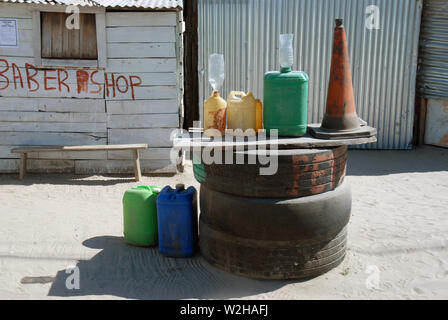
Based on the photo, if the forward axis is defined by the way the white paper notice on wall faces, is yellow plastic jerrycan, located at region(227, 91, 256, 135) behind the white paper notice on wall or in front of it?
in front

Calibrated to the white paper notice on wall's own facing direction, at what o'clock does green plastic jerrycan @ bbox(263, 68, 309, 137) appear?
The green plastic jerrycan is roughly at 11 o'clock from the white paper notice on wall.

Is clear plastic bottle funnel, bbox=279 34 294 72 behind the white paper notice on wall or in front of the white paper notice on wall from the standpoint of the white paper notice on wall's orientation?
in front

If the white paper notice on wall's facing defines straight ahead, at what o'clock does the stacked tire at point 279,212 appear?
The stacked tire is roughly at 11 o'clock from the white paper notice on wall.

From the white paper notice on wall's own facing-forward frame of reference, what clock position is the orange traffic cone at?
The orange traffic cone is roughly at 11 o'clock from the white paper notice on wall.

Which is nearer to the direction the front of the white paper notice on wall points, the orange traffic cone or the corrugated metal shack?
the orange traffic cone

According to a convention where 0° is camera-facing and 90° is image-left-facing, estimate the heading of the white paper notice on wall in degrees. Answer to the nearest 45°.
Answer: approximately 0°

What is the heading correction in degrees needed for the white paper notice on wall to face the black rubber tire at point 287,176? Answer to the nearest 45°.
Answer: approximately 45° to its left

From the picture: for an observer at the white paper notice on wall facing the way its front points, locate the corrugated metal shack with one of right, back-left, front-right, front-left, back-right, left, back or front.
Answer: left
